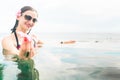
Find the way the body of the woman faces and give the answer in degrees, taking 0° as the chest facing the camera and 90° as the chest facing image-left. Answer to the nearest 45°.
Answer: approximately 315°
